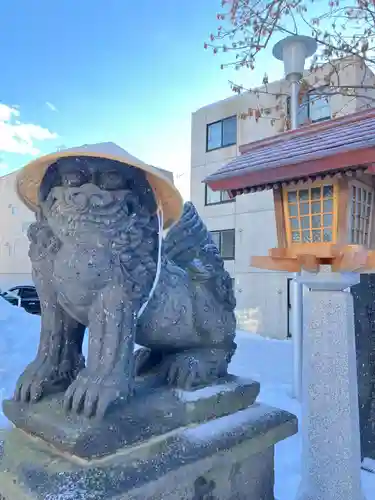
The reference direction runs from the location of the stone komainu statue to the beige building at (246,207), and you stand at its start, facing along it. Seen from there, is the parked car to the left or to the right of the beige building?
left

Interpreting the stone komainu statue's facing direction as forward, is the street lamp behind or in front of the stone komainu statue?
behind

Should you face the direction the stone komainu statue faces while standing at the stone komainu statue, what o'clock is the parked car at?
The parked car is roughly at 4 o'clock from the stone komainu statue.

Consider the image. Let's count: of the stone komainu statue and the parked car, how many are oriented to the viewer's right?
0

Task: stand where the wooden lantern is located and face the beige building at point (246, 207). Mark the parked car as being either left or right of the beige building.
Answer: left

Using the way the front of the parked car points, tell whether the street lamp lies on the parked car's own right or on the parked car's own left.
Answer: on the parked car's own left

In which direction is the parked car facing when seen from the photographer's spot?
facing the viewer and to the left of the viewer
